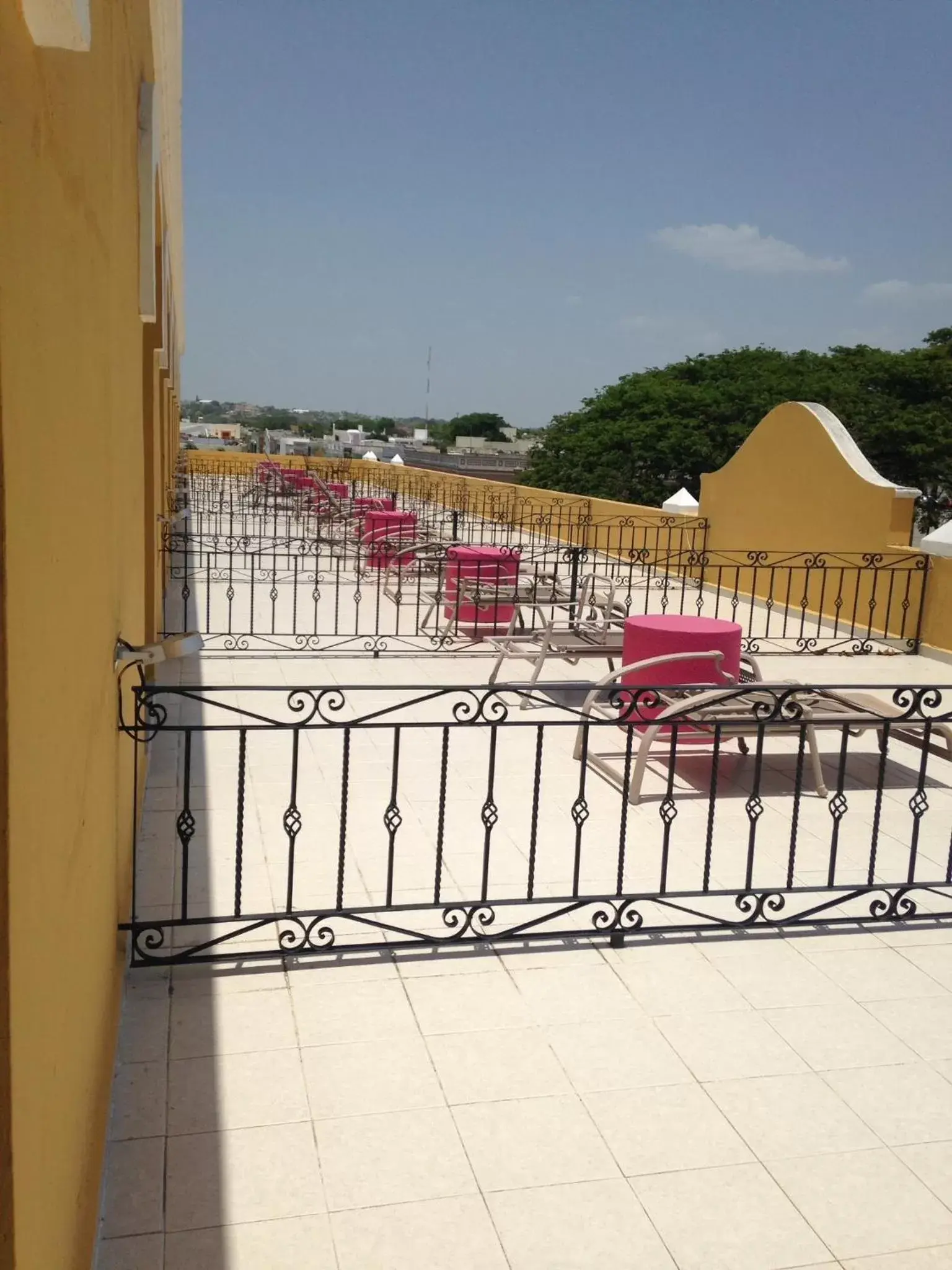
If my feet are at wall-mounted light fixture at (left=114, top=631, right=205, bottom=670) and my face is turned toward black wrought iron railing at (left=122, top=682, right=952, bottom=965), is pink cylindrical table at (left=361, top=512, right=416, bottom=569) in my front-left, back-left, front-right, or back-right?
front-left

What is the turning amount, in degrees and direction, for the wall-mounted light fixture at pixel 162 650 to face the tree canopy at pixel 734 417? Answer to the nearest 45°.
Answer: approximately 45° to its left

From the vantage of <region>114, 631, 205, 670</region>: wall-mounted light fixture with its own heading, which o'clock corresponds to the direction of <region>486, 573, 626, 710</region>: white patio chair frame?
The white patio chair frame is roughly at 10 o'clock from the wall-mounted light fixture.

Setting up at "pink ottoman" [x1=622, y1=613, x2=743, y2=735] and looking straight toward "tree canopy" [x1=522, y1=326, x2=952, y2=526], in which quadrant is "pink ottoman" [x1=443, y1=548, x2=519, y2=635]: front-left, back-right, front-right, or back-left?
front-left

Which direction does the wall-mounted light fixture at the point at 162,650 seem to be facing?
to the viewer's right

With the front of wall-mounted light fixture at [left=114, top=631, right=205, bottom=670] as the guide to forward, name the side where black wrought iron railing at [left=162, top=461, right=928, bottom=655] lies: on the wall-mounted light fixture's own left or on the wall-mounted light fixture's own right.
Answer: on the wall-mounted light fixture's own left

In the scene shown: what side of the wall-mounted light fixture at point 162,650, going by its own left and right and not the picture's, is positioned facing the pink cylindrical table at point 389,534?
left

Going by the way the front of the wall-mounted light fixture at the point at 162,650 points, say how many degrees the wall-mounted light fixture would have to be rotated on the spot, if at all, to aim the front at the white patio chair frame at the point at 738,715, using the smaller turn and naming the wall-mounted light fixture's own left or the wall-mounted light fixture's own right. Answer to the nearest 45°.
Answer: approximately 45° to the wall-mounted light fixture's own left

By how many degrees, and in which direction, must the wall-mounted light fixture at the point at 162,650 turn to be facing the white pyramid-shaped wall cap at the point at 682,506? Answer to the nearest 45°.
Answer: approximately 45° to its left
